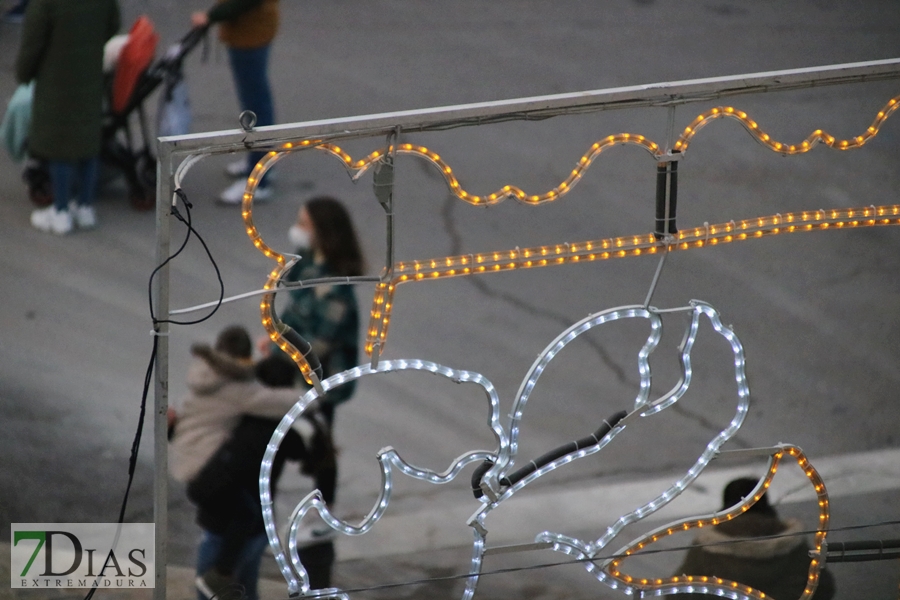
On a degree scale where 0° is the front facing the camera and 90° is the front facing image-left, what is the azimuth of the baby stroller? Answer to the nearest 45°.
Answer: approximately 90°

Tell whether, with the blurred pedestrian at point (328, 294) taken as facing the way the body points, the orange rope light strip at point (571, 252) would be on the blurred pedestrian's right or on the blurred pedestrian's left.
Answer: on the blurred pedestrian's left

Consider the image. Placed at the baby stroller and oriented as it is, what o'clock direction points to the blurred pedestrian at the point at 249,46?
The blurred pedestrian is roughly at 6 o'clock from the baby stroller.

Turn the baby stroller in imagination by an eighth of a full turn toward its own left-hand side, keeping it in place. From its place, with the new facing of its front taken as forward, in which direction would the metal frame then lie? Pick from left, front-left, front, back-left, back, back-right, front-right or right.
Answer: front-left

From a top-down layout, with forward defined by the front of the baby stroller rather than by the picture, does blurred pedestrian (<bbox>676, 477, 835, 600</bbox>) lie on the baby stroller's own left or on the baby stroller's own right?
on the baby stroller's own left

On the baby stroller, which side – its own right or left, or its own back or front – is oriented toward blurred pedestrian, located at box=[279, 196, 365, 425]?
left

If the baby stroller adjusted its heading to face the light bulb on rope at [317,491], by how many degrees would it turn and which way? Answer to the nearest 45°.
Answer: approximately 90° to its left

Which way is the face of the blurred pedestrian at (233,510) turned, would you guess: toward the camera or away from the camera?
away from the camera
